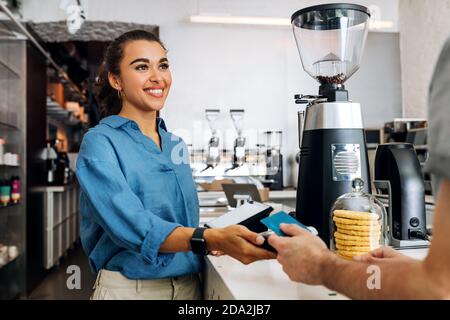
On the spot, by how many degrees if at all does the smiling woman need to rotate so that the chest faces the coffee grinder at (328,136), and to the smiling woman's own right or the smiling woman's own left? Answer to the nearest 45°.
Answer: approximately 45° to the smiling woman's own left

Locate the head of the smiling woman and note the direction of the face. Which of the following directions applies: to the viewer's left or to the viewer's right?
to the viewer's right

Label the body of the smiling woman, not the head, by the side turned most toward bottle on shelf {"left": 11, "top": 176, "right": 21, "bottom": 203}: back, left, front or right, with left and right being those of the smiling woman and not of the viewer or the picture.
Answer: back

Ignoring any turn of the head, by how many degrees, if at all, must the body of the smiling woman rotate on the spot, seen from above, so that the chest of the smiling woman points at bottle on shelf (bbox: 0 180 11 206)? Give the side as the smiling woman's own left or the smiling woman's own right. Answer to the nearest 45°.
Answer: approximately 180°

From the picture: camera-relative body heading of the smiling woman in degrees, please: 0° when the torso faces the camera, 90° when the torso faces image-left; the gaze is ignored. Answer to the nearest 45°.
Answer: approximately 315°

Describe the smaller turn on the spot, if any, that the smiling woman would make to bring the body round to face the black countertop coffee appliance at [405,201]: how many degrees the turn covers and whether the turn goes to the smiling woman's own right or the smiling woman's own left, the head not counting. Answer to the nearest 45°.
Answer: approximately 45° to the smiling woman's own left

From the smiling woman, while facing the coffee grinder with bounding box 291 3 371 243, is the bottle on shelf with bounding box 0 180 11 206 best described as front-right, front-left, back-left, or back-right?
back-left

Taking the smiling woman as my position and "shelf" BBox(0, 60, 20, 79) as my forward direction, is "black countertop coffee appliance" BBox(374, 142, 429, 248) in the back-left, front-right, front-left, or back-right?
back-right
